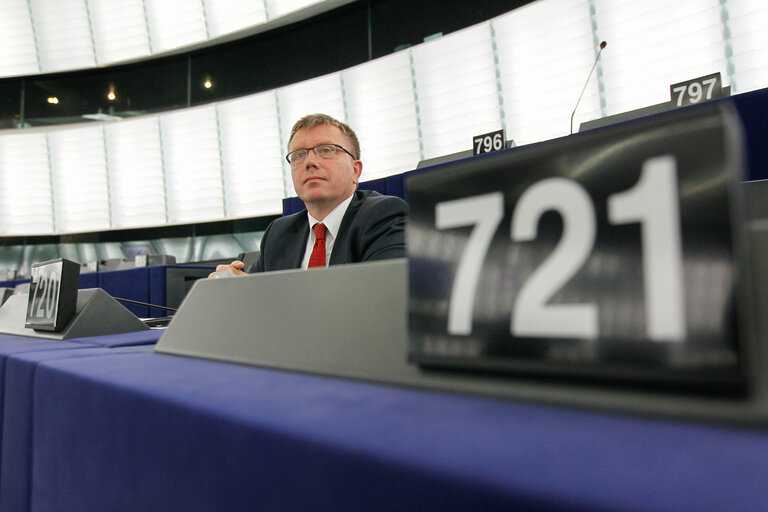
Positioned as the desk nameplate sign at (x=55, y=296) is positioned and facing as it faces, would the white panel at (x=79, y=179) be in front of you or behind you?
behind

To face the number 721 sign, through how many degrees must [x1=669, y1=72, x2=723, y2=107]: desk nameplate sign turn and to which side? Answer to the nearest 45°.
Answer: approximately 45° to its left

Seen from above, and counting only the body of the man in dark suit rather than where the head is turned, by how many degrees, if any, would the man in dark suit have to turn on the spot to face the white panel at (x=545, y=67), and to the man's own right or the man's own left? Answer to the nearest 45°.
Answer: approximately 180°

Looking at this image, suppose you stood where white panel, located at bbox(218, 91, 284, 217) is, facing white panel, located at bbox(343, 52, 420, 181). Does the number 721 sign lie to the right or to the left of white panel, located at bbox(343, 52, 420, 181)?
right

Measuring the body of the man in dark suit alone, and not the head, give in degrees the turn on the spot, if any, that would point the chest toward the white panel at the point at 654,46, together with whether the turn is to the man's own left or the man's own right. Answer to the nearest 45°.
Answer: approximately 180°

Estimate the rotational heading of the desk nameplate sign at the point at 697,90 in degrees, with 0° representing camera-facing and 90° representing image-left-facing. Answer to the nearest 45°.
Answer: approximately 45°

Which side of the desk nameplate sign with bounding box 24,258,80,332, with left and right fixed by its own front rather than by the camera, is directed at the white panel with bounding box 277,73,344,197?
back

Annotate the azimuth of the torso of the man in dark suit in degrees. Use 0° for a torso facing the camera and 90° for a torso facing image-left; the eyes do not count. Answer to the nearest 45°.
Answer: approximately 45°

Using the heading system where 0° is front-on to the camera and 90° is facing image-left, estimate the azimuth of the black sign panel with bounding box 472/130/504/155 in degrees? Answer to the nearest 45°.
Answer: approximately 45°

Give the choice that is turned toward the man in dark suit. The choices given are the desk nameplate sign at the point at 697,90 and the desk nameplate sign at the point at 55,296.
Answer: the desk nameplate sign at the point at 697,90
